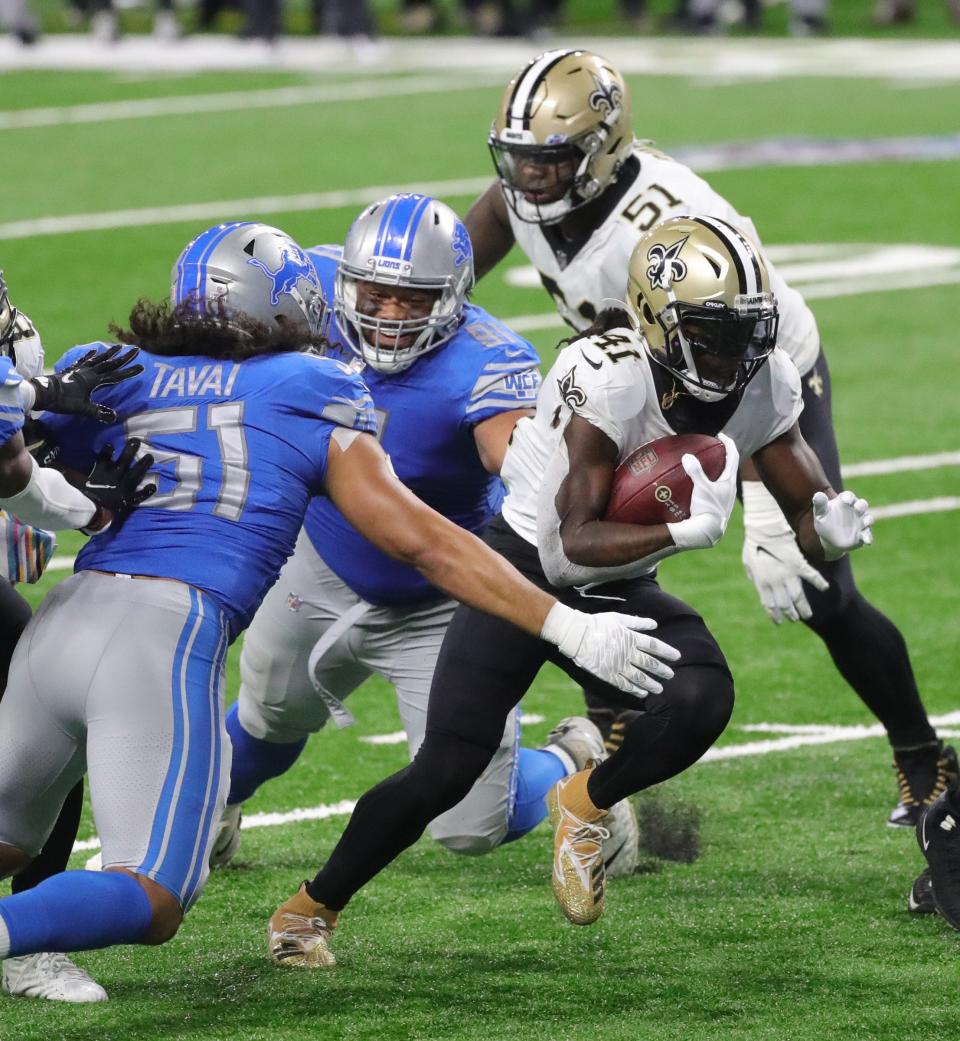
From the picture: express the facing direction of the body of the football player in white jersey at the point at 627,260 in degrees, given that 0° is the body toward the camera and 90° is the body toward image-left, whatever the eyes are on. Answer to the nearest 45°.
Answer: approximately 45°

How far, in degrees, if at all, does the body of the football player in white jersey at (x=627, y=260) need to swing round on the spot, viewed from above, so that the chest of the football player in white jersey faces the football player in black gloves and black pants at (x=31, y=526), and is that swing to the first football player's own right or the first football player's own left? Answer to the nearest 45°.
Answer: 0° — they already face them

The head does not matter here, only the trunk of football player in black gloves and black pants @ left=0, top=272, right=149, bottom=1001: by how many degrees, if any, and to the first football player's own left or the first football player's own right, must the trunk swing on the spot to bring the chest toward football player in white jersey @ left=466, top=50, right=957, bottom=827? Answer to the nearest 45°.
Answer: approximately 45° to the first football player's own left

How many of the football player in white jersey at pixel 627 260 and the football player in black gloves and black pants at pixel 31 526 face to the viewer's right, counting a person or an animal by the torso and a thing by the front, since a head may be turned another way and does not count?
1

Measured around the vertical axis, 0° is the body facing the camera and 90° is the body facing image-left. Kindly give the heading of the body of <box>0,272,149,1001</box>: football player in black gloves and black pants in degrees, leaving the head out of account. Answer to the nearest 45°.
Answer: approximately 270°

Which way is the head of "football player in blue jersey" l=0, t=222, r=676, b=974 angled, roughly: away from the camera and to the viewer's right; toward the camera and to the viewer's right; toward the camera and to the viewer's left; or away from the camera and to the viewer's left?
away from the camera and to the viewer's right

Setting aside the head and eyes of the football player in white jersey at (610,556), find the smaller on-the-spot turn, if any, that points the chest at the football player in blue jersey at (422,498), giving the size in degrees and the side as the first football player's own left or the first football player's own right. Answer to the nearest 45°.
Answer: approximately 180°

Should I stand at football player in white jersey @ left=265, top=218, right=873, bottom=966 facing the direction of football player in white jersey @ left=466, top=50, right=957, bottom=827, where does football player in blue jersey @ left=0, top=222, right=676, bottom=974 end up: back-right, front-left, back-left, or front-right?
back-left
